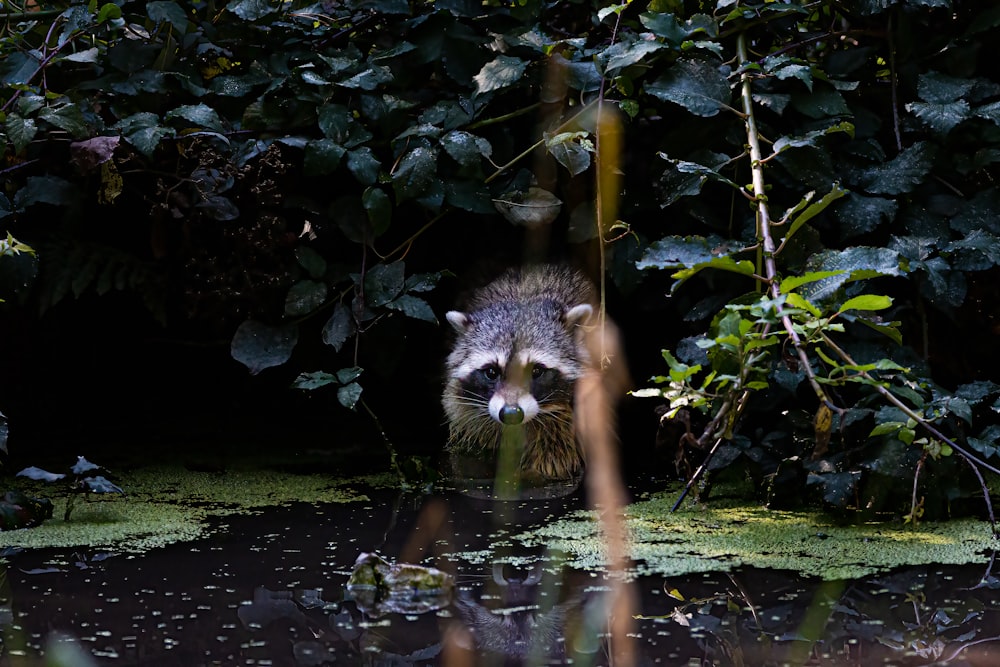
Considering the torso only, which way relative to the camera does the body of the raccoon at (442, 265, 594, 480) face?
toward the camera

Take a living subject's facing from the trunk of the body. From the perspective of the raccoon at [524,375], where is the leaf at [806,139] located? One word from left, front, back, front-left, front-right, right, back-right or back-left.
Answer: front-left

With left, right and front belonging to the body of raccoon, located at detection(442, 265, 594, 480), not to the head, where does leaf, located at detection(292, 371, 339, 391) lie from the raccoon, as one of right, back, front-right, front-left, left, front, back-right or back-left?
front-right
